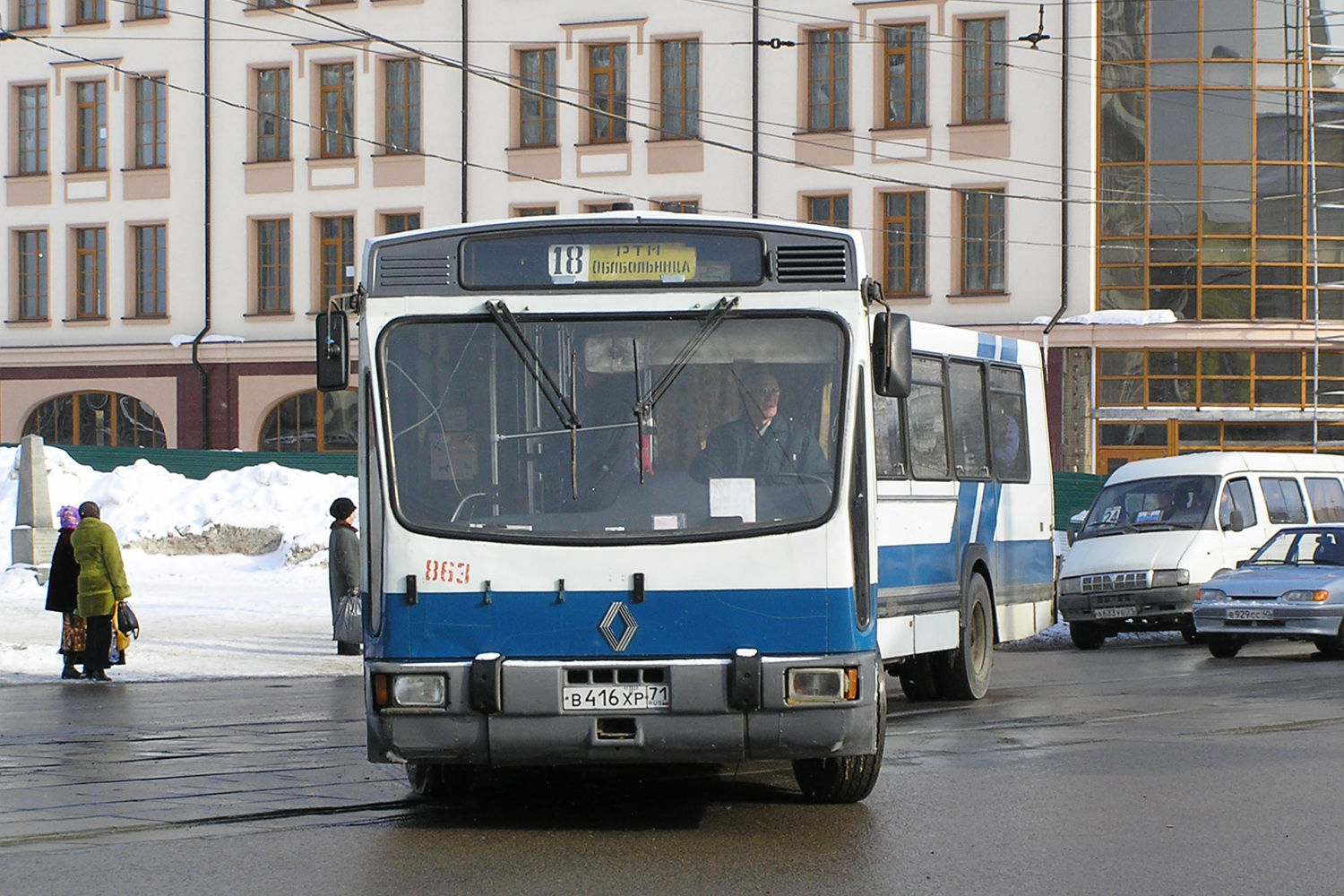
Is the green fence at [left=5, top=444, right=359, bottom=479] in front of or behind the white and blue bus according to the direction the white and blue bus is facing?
behind

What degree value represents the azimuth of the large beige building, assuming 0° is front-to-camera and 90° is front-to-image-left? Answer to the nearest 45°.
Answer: approximately 0°

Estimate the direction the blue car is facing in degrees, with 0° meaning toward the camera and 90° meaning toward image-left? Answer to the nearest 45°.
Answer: approximately 45°

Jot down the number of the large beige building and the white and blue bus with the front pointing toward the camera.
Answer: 2

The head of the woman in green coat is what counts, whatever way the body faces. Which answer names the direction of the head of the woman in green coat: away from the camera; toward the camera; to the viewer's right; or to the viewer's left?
away from the camera

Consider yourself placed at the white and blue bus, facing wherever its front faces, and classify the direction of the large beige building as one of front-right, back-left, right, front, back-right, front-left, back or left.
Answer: back
